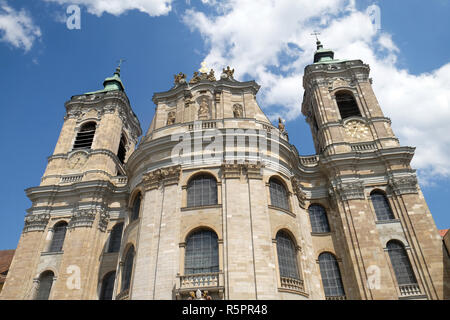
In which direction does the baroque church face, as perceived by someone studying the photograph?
facing the viewer
